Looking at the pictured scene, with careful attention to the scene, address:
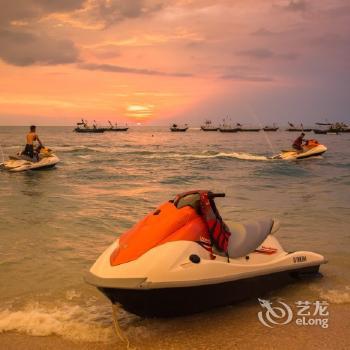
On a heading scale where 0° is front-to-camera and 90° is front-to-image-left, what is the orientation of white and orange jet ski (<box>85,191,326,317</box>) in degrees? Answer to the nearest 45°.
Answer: approximately 45°

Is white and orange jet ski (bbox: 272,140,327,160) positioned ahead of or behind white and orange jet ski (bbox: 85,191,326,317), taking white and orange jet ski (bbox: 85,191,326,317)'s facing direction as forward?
behind

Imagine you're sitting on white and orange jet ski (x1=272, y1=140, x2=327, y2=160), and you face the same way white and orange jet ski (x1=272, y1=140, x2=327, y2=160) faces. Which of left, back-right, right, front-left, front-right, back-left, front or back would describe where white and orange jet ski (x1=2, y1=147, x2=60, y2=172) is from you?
back-right

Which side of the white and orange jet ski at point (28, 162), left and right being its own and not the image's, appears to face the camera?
right

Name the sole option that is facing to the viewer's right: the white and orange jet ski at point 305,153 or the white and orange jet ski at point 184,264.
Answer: the white and orange jet ski at point 305,153

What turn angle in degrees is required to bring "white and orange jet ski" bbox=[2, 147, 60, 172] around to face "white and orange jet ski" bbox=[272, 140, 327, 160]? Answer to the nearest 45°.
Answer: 0° — it already faces it

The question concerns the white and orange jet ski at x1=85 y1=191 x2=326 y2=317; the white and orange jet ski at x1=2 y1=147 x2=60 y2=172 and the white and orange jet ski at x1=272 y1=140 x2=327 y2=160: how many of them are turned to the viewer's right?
2

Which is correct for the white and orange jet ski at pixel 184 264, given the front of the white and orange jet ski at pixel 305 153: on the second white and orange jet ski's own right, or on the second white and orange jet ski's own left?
on the second white and orange jet ski's own right

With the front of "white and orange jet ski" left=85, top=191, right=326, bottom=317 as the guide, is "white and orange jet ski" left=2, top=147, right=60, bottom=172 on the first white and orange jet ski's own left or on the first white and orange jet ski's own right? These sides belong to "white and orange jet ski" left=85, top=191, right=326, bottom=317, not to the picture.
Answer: on the first white and orange jet ski's own right

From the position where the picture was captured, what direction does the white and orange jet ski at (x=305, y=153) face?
facing to the right of the viewer
